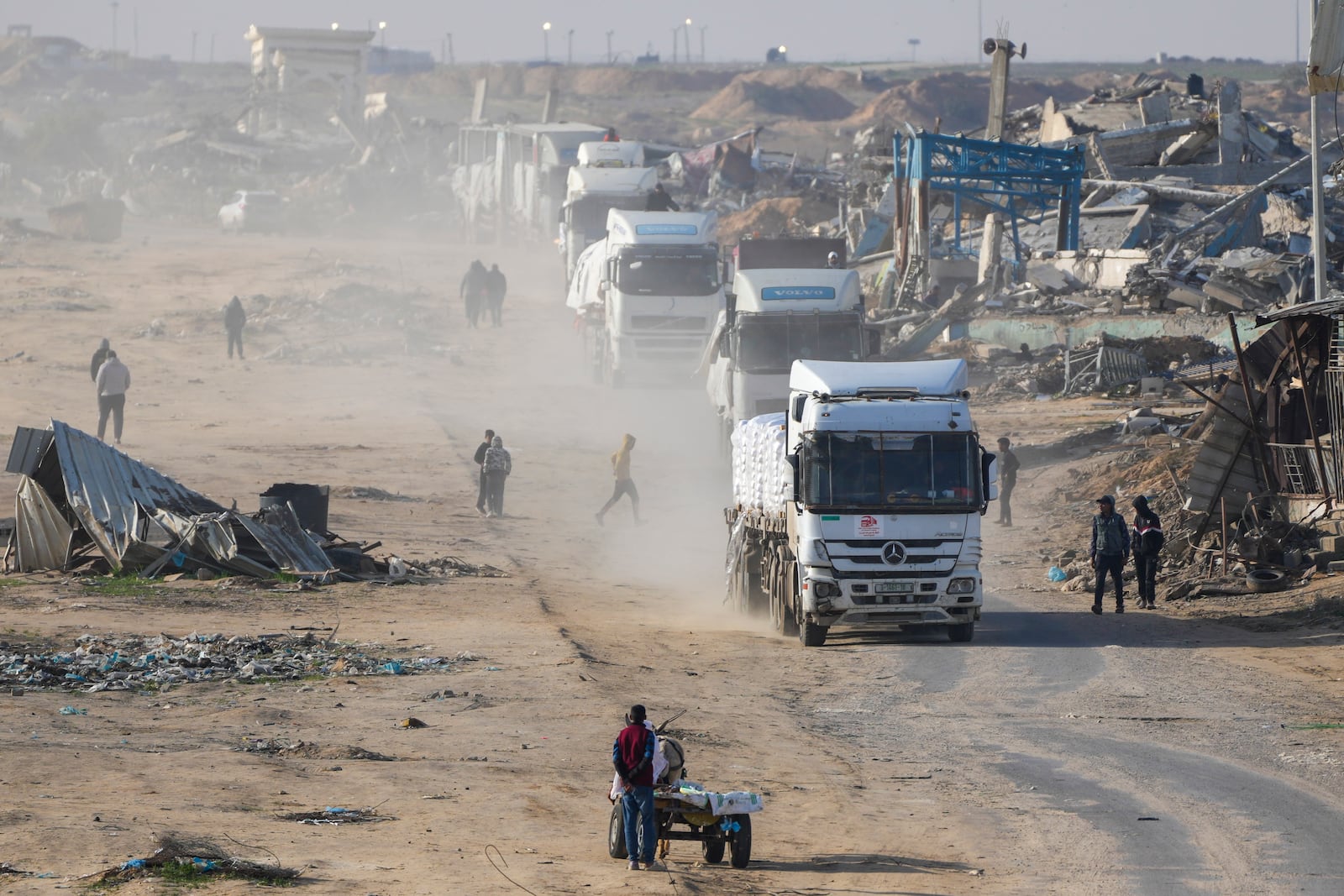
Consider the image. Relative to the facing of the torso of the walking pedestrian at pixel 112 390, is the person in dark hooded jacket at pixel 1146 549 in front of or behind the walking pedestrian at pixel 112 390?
behind

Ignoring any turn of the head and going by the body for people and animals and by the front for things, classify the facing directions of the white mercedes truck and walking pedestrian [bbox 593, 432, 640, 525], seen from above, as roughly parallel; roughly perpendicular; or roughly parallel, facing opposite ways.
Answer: roughly perpendicular

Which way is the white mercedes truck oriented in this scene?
toward the camera

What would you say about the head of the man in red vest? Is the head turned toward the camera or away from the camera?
away from the camera

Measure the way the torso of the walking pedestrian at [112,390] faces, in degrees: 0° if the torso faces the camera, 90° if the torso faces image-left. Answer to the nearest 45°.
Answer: approximately 180°

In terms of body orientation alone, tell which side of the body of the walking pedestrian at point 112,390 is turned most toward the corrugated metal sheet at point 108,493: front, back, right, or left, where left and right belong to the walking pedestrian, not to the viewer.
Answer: back

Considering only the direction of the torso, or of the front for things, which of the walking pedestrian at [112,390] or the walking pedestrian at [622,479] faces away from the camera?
the walking pedestrian at [112,390]

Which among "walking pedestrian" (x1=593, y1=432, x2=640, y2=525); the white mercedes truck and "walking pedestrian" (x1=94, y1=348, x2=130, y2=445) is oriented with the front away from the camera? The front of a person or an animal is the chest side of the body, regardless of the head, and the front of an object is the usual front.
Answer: "walking pedestrian" (x1=94, y1=348, x2=130, y2=445)

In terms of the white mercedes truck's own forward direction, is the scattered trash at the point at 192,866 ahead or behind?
ahead

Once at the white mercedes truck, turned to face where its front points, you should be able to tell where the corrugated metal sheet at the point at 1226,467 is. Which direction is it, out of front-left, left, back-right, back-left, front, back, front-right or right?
back-left

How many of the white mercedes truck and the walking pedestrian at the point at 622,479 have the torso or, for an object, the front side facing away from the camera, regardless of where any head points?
0

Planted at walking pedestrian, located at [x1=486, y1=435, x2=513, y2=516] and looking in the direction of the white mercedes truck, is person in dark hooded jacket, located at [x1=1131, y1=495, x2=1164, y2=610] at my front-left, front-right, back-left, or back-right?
front-left
